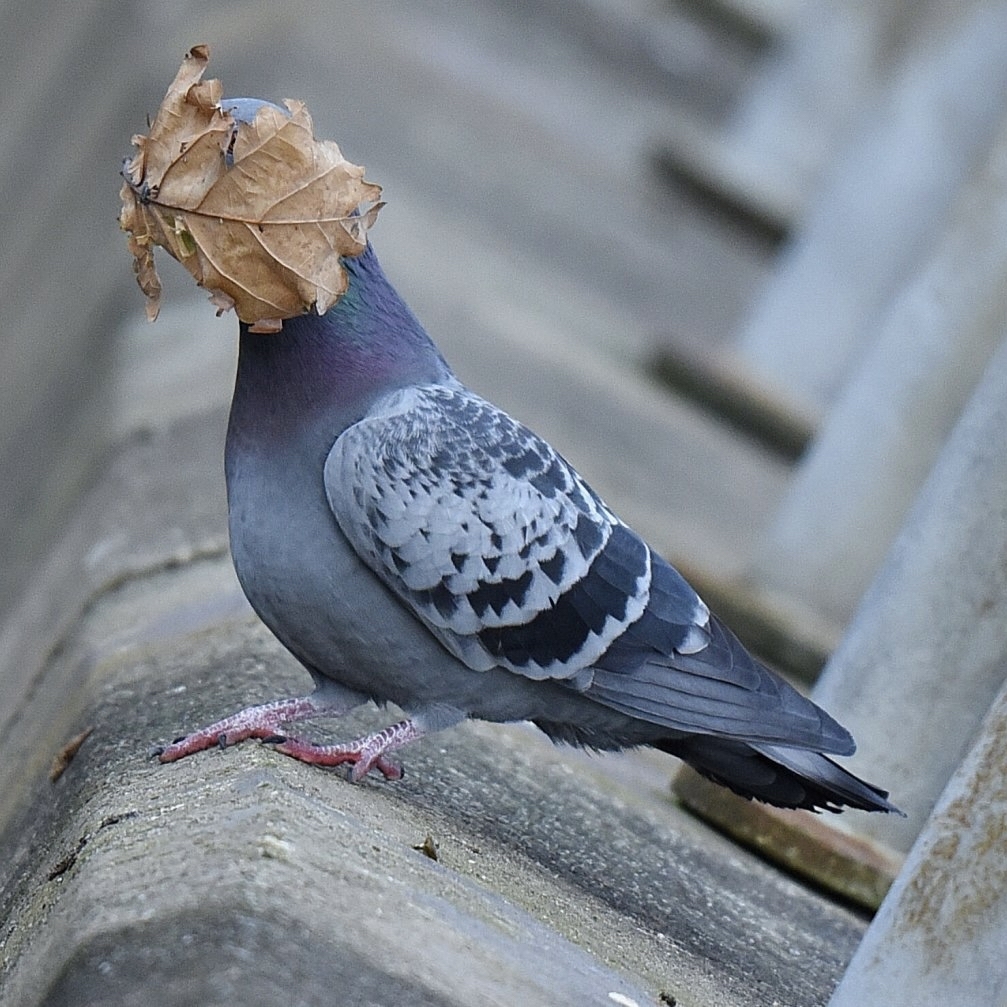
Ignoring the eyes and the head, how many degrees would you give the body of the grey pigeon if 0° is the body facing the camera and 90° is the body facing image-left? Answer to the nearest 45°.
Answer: approximately 90°
